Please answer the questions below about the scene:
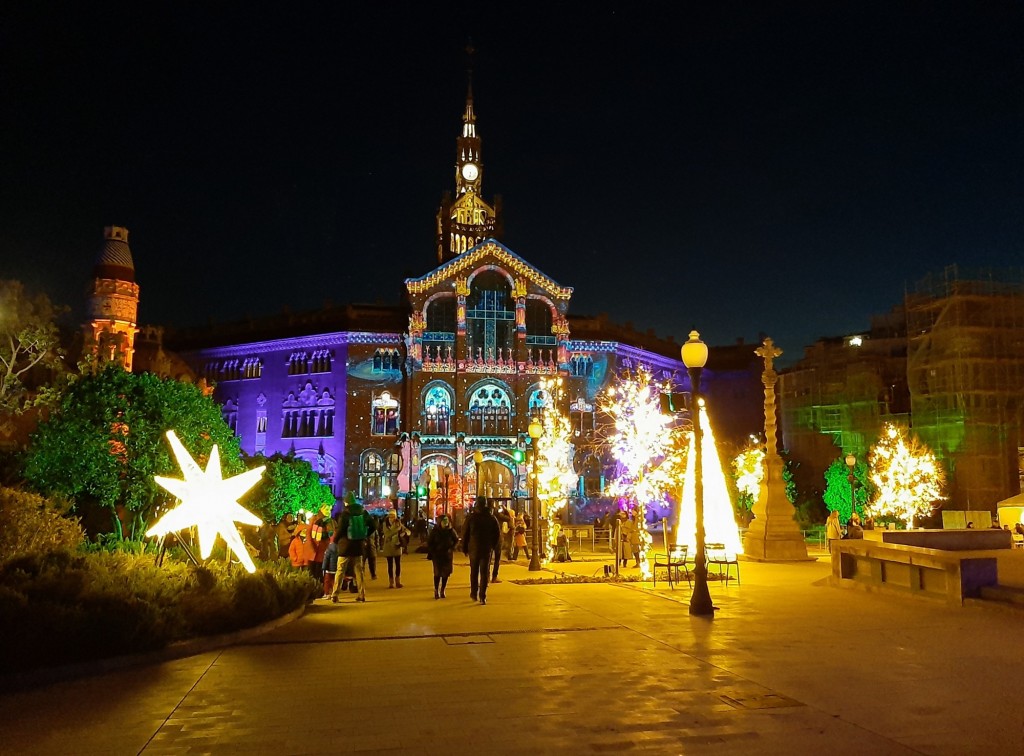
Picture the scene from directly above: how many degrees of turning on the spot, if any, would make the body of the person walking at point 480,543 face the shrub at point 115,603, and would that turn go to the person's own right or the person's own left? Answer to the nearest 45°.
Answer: approximately 135° to the person's own left

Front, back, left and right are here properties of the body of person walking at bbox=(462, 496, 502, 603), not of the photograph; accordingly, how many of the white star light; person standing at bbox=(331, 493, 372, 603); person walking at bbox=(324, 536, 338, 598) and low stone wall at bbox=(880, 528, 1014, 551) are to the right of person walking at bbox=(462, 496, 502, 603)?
1

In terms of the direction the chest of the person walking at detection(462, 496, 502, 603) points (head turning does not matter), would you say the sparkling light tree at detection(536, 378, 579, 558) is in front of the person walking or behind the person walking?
in front

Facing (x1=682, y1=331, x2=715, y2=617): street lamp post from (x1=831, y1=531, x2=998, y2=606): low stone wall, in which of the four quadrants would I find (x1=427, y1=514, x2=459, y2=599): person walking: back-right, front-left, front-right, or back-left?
front-right

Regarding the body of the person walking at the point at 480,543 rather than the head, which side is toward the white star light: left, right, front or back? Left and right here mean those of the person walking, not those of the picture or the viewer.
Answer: left

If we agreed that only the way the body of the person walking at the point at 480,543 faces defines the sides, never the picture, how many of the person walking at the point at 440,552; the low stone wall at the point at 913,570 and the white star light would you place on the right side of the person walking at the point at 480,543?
1

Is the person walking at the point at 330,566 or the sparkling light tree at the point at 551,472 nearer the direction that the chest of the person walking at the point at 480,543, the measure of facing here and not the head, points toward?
the sparkling light tree

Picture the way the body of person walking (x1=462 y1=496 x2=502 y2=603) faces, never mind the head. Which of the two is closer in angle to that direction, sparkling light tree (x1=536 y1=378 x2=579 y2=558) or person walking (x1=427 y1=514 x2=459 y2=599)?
the sparkling light tree

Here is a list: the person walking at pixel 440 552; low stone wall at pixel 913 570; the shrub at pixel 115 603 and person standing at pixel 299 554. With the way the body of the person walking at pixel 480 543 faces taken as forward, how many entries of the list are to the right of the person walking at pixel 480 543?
1

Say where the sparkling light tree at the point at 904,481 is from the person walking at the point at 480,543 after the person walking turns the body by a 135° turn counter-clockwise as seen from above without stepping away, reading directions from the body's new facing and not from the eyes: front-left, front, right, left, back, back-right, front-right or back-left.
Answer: back

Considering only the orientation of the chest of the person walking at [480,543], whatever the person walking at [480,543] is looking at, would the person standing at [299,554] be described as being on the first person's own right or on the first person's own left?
on the first person's own left

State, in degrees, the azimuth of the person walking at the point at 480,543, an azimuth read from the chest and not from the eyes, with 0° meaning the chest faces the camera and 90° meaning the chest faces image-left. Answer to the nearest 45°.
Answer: approximately 180°

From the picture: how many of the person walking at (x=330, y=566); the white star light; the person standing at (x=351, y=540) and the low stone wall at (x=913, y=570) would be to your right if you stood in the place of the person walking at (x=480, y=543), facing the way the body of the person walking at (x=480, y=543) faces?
1

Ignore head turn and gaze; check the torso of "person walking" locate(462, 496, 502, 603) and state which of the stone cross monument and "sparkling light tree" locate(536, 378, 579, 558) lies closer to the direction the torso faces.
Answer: the sparkling light tree

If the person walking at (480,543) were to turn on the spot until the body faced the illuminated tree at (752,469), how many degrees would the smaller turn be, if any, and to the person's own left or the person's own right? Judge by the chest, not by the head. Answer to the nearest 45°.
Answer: approximately 45° to the person's own right

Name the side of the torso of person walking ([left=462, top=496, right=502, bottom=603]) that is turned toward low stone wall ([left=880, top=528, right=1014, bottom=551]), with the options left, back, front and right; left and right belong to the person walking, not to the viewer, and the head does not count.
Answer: right
